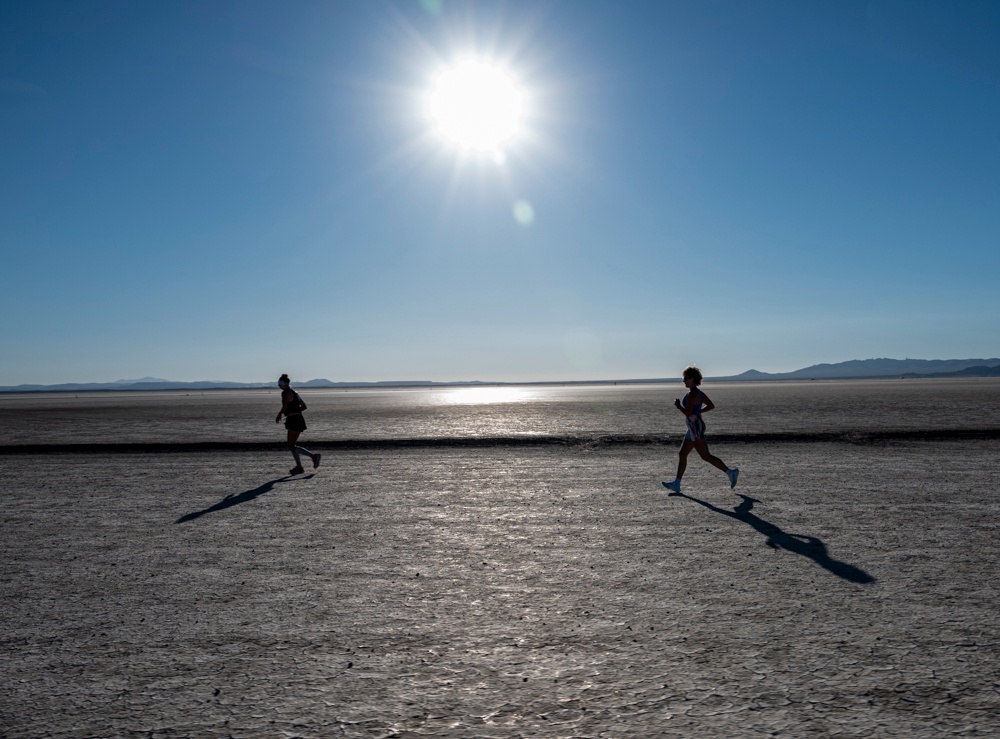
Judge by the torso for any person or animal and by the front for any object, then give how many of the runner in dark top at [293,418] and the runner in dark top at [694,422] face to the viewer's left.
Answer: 2

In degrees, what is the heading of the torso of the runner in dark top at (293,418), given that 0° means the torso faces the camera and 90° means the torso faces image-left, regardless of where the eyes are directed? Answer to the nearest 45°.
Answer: approximately 90°

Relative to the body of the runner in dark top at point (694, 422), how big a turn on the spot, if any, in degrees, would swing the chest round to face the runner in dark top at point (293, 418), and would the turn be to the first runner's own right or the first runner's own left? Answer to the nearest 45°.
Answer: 0° — they already face them

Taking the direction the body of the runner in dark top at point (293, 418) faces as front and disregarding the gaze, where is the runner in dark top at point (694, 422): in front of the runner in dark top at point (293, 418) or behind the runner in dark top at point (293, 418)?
behind

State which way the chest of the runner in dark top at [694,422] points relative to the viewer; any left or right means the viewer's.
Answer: facing to the left of the viewer
